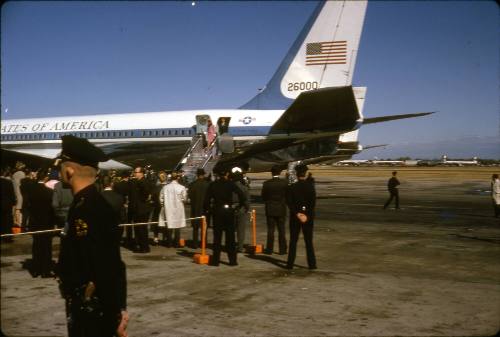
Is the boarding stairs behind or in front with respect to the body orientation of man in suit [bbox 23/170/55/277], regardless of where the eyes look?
in front

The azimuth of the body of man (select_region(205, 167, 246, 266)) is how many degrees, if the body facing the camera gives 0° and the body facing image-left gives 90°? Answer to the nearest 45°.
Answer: approximately 180°

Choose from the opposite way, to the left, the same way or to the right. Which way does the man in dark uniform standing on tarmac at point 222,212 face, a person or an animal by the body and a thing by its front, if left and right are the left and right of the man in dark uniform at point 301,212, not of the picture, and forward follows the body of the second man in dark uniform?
the same way

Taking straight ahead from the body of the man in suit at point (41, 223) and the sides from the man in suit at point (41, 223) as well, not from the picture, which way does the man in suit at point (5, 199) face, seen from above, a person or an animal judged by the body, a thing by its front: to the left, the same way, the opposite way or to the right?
the same way

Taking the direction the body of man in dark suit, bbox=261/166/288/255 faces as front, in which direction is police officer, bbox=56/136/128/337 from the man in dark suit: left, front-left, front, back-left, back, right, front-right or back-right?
back

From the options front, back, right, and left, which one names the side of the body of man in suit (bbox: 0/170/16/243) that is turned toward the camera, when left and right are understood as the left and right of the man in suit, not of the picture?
back

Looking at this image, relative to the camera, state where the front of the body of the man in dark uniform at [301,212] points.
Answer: away from the camera

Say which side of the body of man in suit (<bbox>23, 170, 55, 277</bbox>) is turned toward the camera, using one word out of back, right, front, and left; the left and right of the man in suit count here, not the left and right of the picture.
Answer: back

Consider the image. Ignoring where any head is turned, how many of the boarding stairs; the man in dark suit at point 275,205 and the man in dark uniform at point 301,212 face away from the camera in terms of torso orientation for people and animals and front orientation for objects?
2

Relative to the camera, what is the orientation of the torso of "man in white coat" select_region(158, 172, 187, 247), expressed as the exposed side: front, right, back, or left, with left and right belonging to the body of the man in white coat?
back

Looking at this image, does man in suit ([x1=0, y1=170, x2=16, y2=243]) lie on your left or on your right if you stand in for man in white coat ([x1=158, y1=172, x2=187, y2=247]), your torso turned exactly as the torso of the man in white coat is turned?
on your left

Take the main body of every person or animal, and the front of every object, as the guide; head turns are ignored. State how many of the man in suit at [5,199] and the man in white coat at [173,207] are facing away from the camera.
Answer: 2

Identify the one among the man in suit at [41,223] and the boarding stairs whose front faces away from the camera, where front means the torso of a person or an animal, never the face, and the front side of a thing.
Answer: the man in suit

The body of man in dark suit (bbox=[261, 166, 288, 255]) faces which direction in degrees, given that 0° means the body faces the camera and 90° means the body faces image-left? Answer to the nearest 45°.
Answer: approximately 180°

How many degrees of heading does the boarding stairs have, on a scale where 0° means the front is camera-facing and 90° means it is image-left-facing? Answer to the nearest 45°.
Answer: approximately 45°

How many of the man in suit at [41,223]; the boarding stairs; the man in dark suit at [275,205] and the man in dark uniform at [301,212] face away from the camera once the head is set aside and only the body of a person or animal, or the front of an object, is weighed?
3

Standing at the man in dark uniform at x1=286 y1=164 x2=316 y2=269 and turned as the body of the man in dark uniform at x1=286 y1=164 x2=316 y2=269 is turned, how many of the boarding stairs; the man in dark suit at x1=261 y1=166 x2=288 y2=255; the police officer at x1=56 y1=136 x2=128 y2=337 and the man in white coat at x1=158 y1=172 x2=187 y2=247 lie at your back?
1

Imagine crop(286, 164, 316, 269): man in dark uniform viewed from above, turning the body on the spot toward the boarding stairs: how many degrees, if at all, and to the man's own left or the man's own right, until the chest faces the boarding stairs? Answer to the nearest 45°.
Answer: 0° — they already face it

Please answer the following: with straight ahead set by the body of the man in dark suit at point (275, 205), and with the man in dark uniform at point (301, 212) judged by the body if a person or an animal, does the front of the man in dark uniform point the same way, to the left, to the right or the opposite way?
the same way

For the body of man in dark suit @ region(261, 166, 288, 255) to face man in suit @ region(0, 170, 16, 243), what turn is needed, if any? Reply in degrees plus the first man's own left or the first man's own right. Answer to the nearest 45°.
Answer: approximately 90° to the first man's own left

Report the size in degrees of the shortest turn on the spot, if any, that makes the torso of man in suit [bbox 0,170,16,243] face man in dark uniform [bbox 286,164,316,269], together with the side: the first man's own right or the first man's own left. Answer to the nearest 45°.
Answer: approximately 135° to the first man's own right
